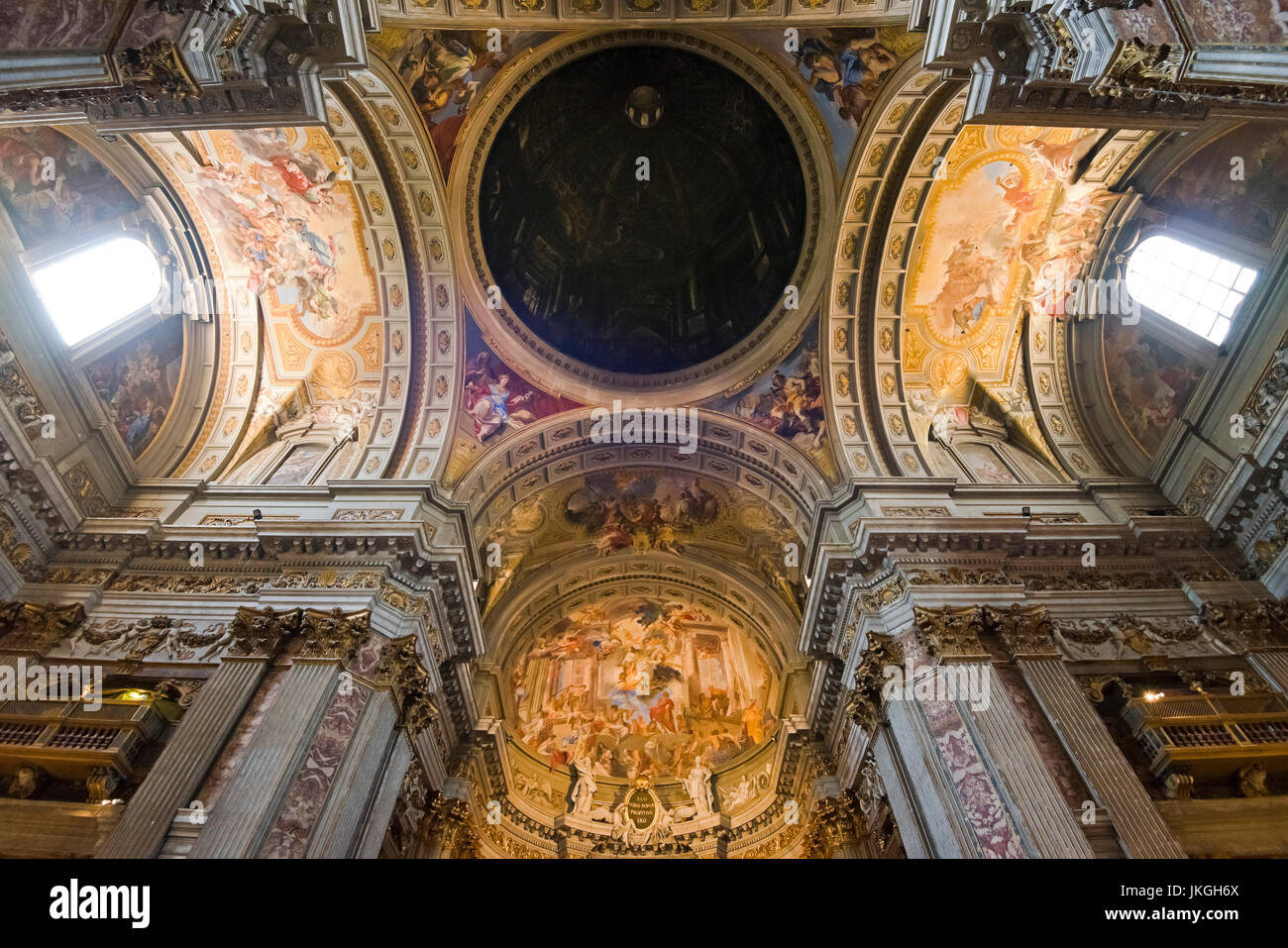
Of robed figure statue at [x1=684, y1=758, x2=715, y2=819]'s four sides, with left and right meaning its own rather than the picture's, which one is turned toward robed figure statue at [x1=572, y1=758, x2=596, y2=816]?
right

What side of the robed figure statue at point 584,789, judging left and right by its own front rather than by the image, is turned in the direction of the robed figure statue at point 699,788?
left

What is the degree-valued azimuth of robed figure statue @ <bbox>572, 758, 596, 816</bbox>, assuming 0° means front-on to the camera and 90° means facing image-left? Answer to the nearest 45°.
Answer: approximately 0°

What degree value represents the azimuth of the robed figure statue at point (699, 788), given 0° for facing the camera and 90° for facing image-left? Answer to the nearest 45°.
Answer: approximately 0°

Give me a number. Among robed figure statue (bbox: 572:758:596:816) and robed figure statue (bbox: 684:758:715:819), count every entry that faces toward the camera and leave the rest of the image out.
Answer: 2
